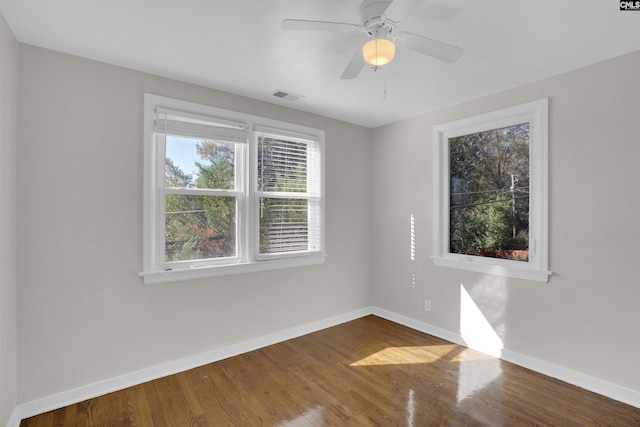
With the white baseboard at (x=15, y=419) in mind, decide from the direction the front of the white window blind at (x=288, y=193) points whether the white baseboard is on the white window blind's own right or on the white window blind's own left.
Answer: on the white window blind's own right

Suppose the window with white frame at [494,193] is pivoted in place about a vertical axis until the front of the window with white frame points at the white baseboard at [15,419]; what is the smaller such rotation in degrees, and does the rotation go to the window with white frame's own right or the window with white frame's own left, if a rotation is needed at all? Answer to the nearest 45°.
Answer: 0° — it already faces it

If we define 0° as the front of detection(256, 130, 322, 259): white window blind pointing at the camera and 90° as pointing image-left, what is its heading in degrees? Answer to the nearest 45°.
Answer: approximately 315°

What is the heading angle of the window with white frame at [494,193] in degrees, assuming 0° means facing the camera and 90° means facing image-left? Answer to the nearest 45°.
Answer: approximately 45°
